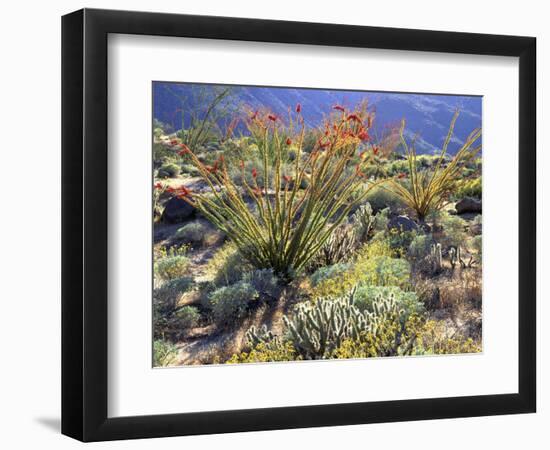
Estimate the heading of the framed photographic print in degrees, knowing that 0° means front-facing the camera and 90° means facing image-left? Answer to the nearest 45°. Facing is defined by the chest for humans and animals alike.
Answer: approximately 315°
